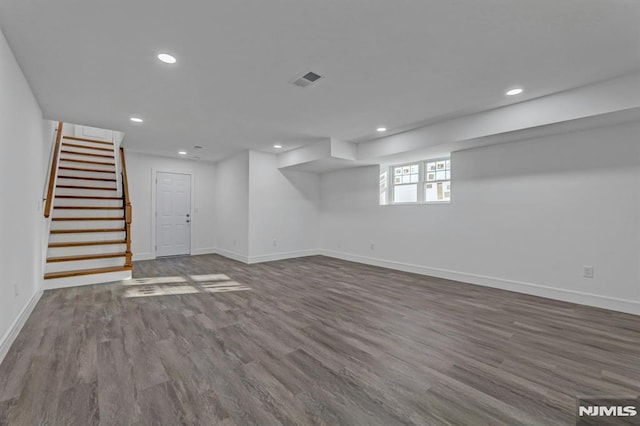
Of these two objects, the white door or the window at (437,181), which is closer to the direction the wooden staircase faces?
the window

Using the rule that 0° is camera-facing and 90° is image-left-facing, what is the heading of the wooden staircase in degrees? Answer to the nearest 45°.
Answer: approximately 0°

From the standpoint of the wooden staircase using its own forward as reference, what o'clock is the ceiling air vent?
The ceiling air vent is roughly at 11 o'clock from the wooden staircase.

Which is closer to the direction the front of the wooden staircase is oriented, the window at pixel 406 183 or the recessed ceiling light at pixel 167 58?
the recessed ceiling light

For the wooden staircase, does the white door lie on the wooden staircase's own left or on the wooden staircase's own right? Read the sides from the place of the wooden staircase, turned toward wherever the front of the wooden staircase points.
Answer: on the wooden staircase's own left

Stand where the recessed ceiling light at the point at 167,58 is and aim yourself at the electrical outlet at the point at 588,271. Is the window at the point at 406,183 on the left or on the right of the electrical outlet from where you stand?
left

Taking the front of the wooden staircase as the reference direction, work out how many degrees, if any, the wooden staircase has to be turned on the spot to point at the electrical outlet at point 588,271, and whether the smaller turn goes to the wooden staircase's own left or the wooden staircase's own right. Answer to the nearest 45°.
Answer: approximately 45° to the wooden staircase's own left

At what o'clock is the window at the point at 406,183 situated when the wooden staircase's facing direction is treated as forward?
The window is roughly at 10 o'clock from the wooden staircase.

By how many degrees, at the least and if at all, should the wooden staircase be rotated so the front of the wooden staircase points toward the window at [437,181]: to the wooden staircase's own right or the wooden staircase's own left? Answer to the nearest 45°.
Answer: approximately 45° to the wooden staircase's own left

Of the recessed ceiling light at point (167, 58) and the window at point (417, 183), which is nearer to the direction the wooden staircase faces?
the recessed ceiling light

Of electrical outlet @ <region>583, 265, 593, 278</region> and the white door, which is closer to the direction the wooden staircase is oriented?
the electrical outlet
